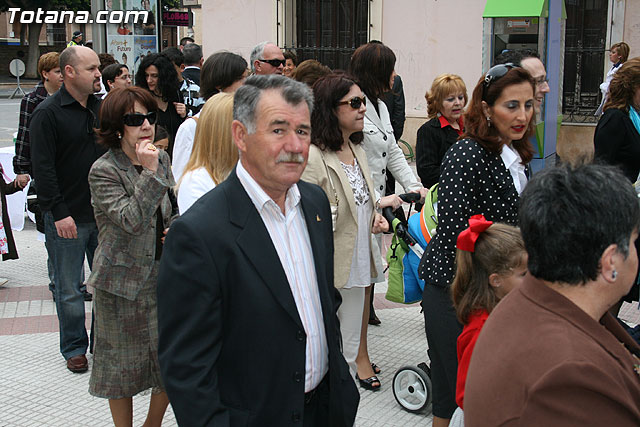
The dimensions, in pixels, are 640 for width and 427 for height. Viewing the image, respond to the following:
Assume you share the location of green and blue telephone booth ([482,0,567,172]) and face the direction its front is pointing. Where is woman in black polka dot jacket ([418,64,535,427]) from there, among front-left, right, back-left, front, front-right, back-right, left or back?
front

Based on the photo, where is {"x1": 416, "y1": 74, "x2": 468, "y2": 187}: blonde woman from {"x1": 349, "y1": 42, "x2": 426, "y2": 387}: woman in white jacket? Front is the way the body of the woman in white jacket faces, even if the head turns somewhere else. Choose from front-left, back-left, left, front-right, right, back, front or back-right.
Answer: left

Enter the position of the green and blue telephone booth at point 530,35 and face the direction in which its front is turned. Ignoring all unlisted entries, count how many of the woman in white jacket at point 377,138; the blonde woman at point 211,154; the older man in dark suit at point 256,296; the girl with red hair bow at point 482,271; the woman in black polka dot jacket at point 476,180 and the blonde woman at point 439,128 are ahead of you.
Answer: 6

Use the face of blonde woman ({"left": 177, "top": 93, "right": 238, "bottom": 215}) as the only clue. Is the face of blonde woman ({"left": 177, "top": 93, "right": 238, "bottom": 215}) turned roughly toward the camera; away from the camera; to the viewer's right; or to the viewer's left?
away from the camera

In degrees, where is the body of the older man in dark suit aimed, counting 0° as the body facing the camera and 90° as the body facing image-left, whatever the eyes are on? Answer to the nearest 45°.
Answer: approximately 315°

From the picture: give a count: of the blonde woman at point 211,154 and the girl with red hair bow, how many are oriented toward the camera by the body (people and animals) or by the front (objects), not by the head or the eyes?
0

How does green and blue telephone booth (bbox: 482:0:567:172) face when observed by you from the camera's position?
facing the viewer

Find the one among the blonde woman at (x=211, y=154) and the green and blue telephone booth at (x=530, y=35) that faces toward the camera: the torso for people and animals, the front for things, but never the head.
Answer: the green and blue telephone booth

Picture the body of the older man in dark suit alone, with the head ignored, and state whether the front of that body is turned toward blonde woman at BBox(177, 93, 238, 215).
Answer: no

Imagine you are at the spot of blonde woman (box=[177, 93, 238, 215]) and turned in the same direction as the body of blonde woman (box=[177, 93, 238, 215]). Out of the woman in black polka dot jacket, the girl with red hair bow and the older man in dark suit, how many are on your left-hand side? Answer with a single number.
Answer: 0

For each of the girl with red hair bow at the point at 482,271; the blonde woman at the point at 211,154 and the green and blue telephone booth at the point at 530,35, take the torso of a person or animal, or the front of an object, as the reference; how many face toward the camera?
1
